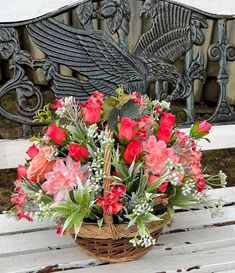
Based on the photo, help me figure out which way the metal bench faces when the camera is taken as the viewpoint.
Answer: facing the viewer
